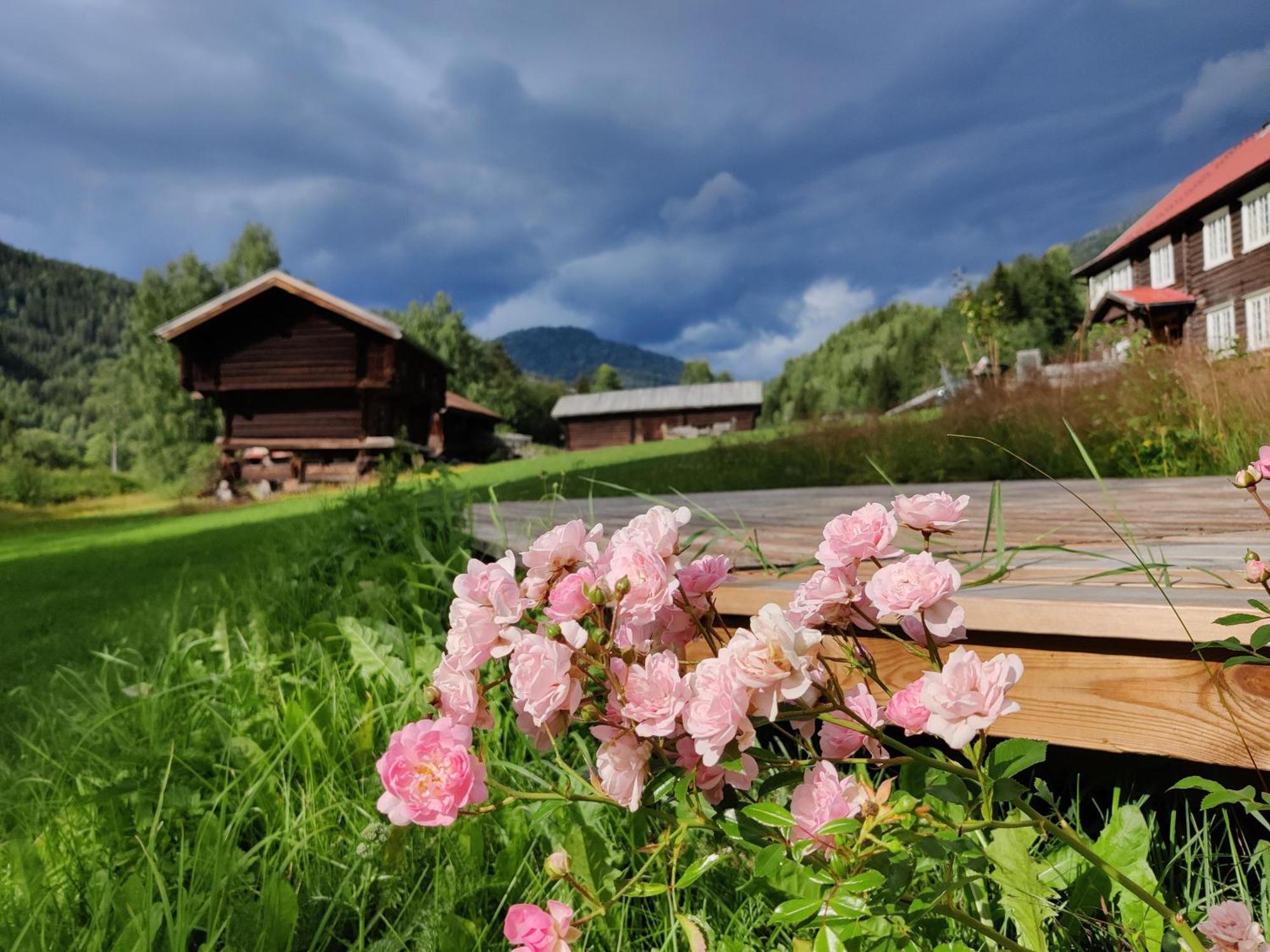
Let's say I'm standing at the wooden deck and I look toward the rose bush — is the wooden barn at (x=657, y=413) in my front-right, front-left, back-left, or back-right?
back-right

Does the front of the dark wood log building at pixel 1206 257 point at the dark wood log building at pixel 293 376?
yes

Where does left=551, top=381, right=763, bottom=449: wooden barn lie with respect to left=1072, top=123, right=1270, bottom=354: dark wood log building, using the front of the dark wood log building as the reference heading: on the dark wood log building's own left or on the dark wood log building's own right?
on the dark wood log building's own right

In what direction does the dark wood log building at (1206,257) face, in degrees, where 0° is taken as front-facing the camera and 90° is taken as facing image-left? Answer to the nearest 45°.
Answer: approximately 45°

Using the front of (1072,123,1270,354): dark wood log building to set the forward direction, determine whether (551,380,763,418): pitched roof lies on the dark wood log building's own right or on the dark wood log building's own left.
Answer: on the dark wood log building's own right
